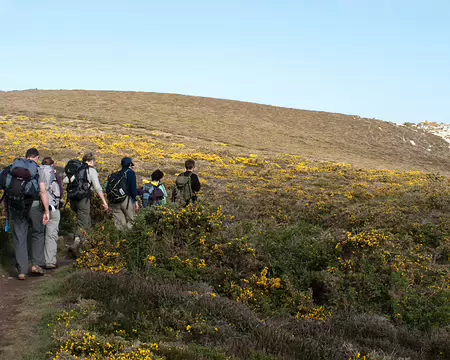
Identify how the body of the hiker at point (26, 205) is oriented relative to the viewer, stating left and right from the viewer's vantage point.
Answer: facing away from the viewer and to the right of the viewer

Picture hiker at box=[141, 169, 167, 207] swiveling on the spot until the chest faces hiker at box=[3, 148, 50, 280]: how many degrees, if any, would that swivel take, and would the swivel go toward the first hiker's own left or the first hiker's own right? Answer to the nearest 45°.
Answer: approximately 180°

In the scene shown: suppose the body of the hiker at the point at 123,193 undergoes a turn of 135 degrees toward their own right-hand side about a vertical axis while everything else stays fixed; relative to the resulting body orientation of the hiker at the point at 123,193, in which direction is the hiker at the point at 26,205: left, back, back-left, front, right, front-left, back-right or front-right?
front-right

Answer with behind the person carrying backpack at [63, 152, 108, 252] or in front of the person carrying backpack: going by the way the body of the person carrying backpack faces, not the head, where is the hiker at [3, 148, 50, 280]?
behind

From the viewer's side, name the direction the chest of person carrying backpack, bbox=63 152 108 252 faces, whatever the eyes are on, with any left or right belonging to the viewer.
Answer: facing away from the viewer and to the right of the viewer

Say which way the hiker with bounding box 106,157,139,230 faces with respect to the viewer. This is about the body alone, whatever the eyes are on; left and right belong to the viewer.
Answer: facing away from the viewer and to the right of the viewer

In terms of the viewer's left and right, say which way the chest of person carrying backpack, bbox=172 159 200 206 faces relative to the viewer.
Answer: facing away from the viewer and to the right of the viewer
